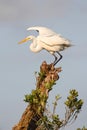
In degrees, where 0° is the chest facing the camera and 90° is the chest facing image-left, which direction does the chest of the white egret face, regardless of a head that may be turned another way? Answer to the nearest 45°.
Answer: approximately 90°
